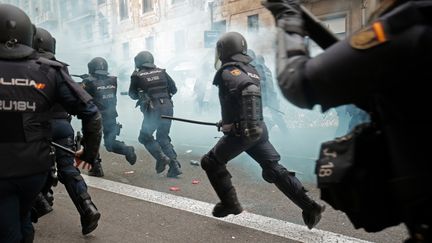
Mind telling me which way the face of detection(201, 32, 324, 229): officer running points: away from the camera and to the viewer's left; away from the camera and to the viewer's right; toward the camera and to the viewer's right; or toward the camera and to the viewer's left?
away from the camera and to the viewer's left

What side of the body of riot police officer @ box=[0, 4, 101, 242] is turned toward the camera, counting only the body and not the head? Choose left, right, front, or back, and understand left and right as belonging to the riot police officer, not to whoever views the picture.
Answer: back

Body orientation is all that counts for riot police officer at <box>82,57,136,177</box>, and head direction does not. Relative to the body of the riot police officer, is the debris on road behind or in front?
in front

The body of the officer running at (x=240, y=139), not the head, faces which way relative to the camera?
to the viewer's left

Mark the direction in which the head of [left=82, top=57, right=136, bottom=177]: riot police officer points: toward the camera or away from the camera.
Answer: away from the camera

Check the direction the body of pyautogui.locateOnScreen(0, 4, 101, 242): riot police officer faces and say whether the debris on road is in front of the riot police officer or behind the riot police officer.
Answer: in front

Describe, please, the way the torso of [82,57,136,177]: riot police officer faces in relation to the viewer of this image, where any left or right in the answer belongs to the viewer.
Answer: facing away from the viewer and to the left of the viewer
